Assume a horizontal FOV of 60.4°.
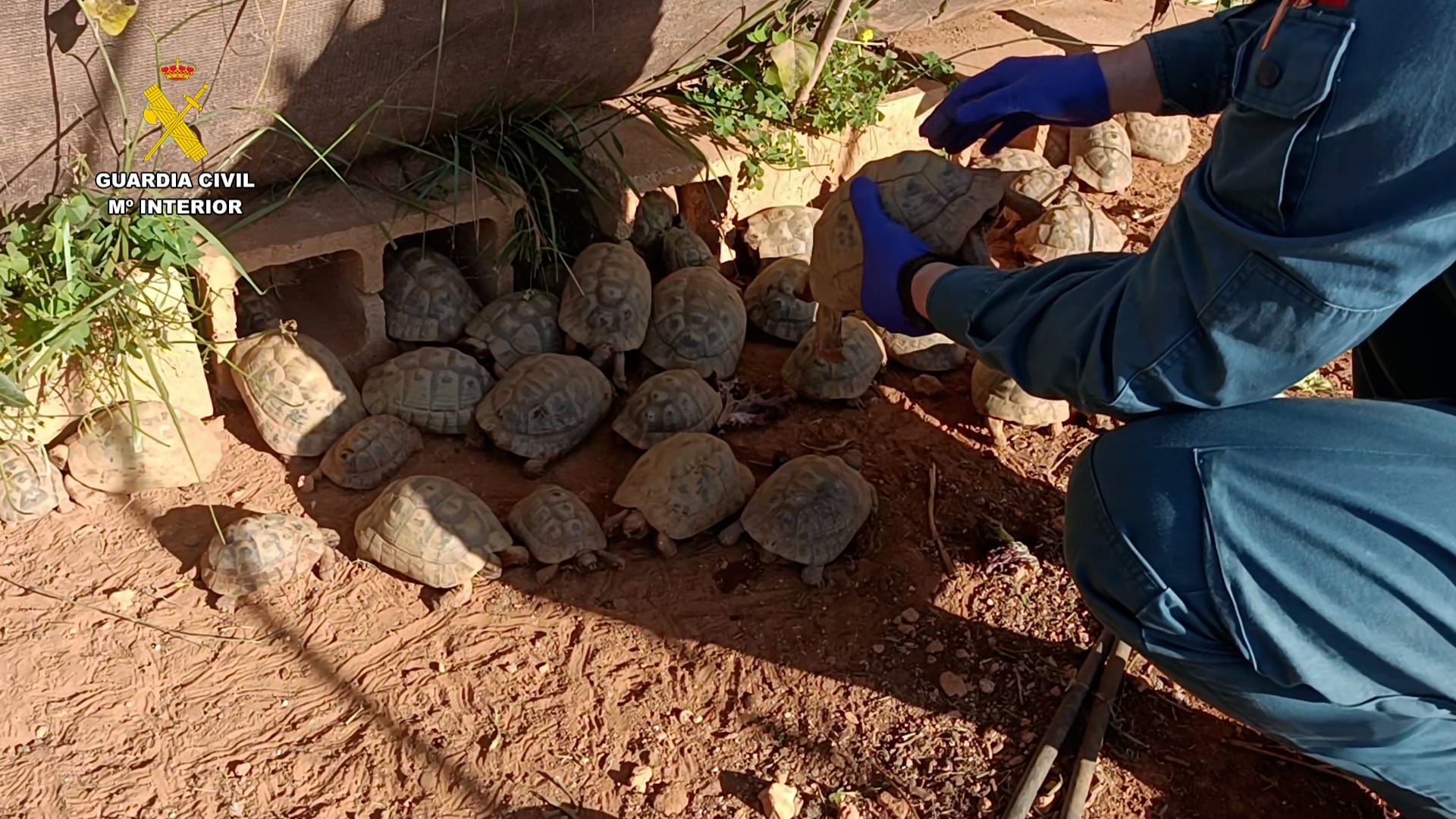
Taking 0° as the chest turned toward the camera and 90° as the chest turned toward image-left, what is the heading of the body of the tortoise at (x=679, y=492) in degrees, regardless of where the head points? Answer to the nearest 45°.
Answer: approximately 45°

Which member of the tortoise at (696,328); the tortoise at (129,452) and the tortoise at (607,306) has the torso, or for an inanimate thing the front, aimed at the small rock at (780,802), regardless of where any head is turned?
the tortoise at (607,306)

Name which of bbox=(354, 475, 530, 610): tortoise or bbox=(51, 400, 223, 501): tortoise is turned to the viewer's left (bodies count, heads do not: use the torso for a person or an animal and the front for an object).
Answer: bbox=(51, 400, 223, 501): tortoise

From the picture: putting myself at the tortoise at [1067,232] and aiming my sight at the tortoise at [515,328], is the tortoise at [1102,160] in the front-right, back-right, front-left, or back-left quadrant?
back-right

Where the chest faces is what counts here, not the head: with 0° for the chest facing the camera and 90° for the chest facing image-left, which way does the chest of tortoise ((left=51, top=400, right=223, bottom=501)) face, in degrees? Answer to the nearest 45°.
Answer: approximately 90°

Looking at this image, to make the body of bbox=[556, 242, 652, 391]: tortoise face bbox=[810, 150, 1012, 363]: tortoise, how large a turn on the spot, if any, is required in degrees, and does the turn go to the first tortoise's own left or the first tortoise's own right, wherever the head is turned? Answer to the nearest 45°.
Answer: approximately 45° to the first tortoise's own left

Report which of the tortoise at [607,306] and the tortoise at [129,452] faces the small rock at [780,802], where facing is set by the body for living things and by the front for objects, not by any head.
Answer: the tortoise at [607,306]

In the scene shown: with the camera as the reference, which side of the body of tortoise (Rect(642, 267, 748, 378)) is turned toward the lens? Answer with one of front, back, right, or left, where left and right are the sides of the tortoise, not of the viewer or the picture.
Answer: back

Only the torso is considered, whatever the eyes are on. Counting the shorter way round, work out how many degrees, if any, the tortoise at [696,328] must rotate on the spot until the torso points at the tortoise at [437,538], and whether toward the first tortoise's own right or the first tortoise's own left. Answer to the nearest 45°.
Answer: approximately 135° to the first tortoise's own left

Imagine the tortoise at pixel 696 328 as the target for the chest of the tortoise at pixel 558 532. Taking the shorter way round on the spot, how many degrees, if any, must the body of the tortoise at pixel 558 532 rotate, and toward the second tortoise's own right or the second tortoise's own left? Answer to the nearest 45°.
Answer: approximately 90° to the second tortoise's own left
